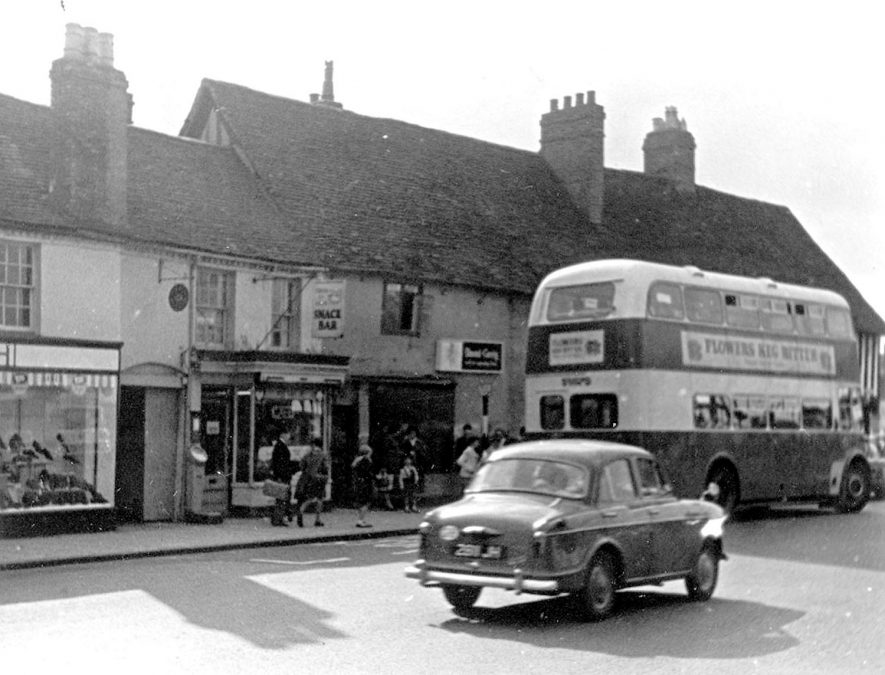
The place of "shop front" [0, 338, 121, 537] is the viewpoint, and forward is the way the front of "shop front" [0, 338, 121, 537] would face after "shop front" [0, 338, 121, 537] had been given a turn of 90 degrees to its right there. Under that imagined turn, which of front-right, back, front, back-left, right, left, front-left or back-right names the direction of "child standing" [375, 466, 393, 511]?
back

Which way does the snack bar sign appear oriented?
toward the camera

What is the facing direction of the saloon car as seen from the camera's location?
facing away from the viewer and to the right of the viewer

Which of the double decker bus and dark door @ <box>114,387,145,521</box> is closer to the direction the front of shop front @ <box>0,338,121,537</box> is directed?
the double decker bus

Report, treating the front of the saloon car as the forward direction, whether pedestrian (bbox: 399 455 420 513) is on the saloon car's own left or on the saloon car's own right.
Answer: on the saloon car's own left

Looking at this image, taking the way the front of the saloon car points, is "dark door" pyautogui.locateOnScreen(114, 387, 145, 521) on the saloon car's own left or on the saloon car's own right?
on the saloon car's own left

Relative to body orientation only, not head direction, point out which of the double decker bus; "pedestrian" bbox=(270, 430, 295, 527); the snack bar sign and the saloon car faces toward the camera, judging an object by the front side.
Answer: the snack bar sign

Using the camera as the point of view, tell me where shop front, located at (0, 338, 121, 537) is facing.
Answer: facing the viewer and to the right of the viewer

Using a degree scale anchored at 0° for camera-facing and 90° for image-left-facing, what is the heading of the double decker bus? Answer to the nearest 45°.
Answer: approximately 225°
